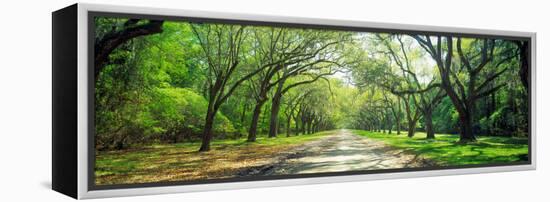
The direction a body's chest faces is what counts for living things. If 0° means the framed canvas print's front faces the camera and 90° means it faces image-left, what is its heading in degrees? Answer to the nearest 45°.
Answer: approximately 315°
